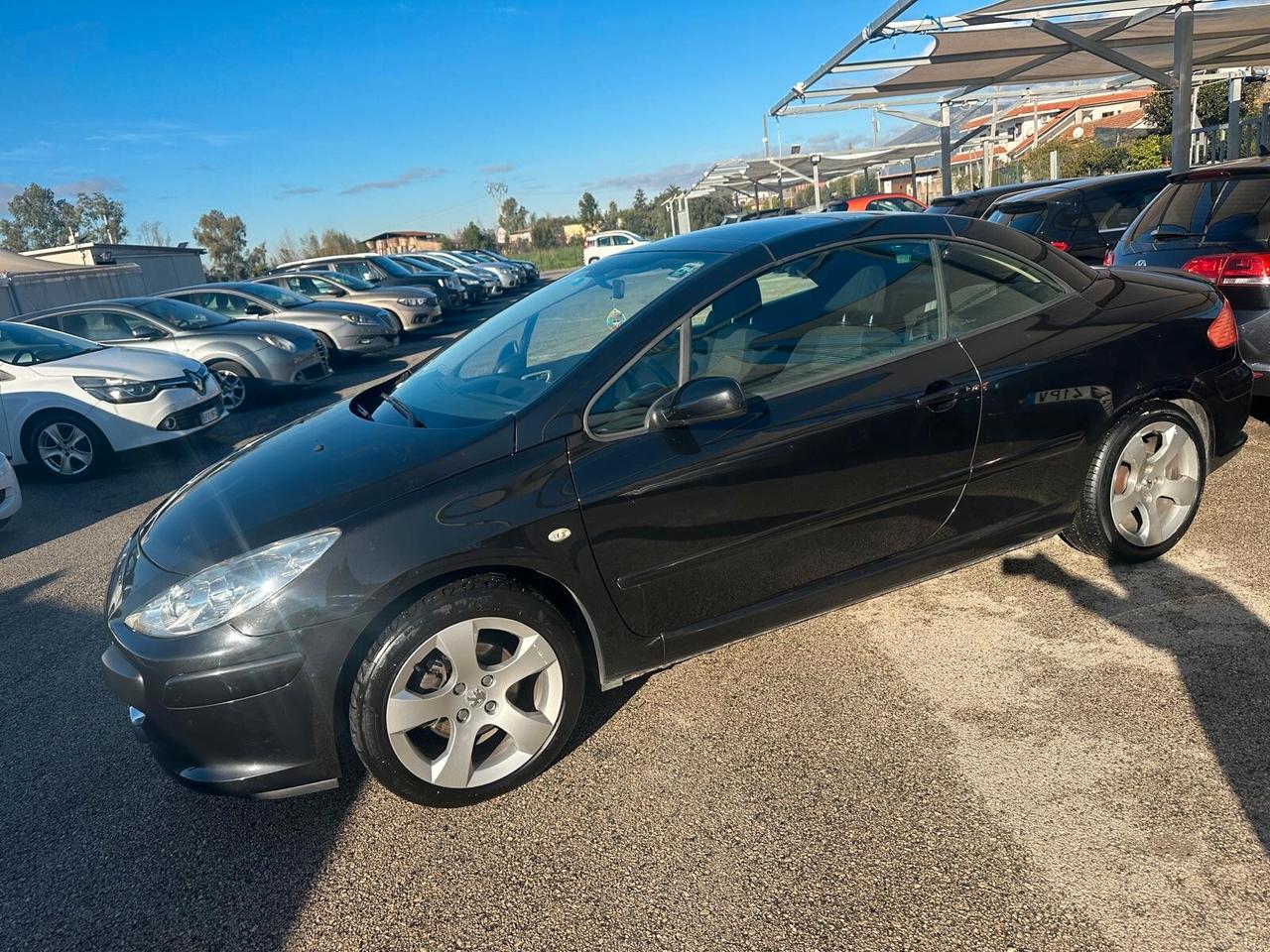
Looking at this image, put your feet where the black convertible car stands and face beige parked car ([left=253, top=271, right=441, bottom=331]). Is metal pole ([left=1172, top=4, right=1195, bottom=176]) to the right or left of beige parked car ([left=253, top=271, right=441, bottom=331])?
right

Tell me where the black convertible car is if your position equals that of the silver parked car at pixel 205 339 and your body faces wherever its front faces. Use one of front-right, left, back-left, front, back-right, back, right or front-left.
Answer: front-right

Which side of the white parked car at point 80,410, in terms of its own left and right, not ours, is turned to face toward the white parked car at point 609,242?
left

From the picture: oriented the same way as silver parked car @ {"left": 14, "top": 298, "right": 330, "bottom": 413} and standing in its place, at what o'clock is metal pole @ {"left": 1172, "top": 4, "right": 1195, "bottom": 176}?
The metal pole is roughly at 11 o'clock from the silver parked car.

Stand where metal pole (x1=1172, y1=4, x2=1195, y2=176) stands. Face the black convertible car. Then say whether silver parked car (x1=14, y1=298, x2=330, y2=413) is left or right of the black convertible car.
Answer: right

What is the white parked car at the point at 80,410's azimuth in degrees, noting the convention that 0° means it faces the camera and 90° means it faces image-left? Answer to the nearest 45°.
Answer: approximately 315°

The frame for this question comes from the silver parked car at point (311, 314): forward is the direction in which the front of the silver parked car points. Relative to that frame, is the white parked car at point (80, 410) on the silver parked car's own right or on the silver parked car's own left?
on the silver parked car's own right

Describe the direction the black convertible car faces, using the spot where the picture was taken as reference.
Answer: facing the viewer and to the left of the viewer

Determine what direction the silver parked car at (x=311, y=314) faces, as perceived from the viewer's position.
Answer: facing the viewer and to the right of the viewer

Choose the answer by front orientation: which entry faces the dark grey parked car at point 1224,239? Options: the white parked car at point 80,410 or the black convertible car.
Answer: the white parked car

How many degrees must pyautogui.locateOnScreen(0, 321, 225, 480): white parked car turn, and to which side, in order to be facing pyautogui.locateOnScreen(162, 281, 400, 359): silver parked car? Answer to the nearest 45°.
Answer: approximately 90° to its left

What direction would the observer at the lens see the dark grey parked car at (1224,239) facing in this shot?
facing away from the viewer and to the right of the viewer

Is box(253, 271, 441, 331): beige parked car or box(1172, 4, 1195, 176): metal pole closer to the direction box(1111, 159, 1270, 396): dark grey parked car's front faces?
the metal pole

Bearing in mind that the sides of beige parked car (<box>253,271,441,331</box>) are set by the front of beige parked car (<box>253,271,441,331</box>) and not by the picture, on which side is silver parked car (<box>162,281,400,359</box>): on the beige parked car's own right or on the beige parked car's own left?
on the beige parked car's own right

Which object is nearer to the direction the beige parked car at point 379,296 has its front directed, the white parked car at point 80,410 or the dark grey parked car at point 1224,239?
the dark grey parked car

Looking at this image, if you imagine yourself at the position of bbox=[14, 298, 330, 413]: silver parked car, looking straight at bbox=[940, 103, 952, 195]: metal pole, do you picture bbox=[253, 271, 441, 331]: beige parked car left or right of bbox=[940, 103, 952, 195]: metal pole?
left

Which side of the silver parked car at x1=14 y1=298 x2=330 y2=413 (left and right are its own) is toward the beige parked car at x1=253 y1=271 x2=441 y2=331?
left
